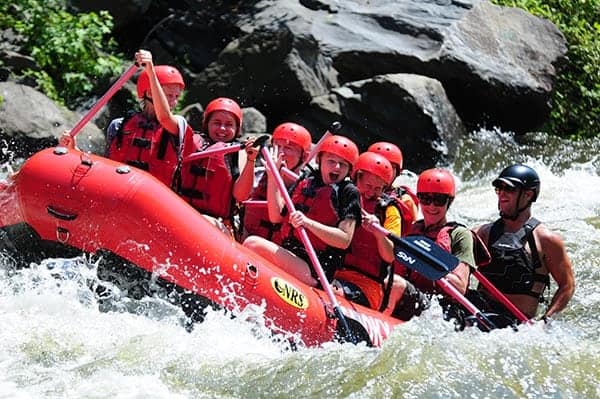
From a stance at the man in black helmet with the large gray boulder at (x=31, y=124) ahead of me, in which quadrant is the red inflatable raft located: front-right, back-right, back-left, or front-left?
front-left

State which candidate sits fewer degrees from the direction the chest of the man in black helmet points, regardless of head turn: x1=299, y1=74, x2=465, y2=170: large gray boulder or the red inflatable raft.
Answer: the red inflatable raft

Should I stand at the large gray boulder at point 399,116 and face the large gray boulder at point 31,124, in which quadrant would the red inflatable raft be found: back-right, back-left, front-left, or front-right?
front-left

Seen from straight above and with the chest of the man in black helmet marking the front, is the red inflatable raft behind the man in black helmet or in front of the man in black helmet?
in front

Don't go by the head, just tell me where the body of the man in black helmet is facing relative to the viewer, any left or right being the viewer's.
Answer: facing the viewer and to the left of the viewer

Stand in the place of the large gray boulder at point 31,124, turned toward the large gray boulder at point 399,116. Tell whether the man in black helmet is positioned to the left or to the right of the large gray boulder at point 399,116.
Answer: right

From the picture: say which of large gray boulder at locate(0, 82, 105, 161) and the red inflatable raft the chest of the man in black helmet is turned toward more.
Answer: the red inflatable raft

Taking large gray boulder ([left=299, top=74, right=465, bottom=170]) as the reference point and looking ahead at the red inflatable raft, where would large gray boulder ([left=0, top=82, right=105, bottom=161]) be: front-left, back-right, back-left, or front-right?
front-right

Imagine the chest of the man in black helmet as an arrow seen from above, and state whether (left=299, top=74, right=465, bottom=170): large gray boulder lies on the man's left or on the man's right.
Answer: on the man's right

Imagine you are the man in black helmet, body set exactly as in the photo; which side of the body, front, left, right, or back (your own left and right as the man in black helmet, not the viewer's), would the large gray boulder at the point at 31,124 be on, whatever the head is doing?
right
